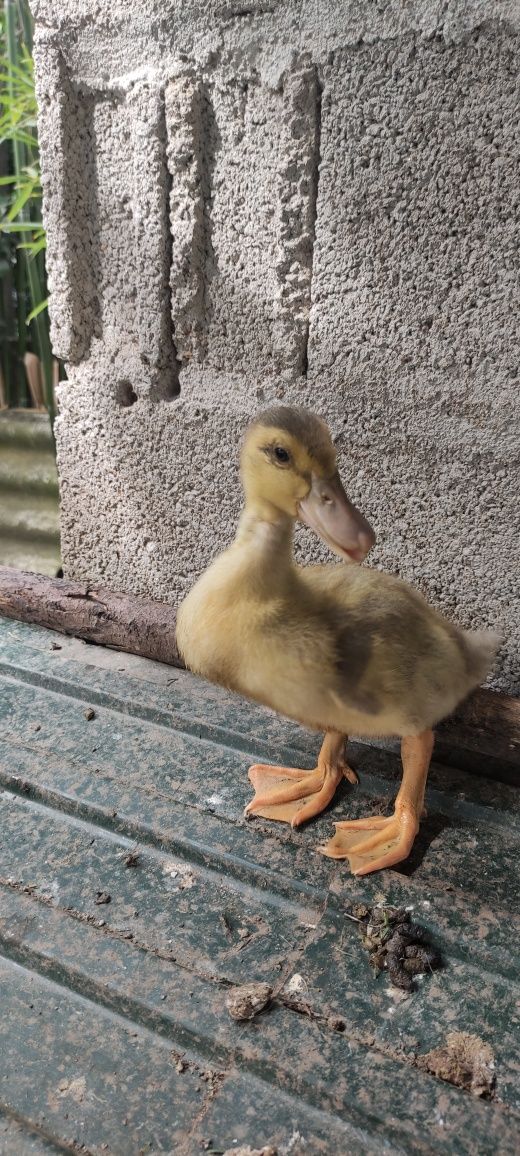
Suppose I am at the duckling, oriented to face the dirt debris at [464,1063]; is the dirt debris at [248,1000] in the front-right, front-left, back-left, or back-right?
front-right

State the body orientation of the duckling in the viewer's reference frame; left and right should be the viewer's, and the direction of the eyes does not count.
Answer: facing the viewer and to the left of the viewer

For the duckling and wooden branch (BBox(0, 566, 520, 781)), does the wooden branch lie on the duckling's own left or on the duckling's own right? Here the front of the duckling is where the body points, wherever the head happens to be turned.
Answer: on the duckling's own right
